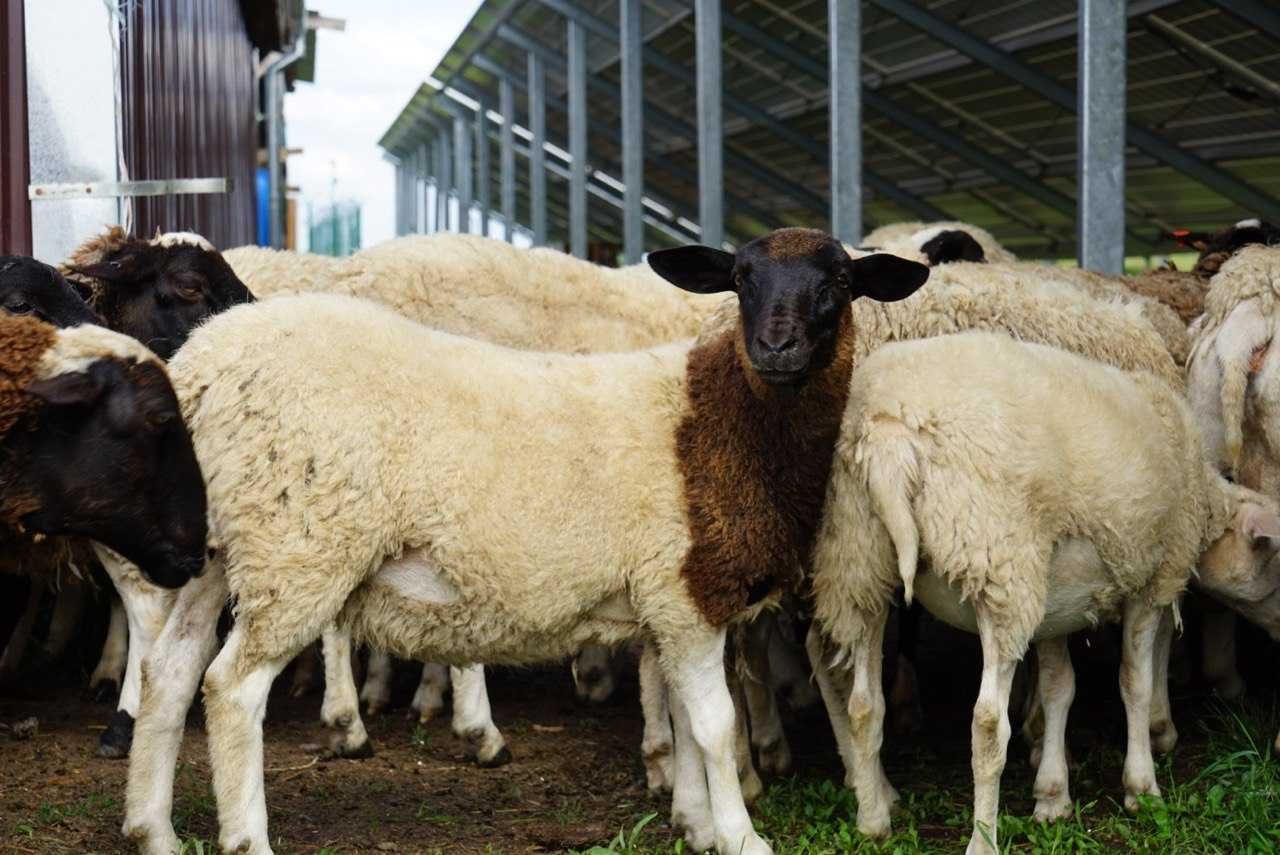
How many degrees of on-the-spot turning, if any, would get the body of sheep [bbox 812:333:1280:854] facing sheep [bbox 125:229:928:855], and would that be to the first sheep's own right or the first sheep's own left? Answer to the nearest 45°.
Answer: approximately 180°

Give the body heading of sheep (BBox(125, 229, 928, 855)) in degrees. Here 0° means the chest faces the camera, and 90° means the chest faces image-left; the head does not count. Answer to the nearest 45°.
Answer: approximately 270°

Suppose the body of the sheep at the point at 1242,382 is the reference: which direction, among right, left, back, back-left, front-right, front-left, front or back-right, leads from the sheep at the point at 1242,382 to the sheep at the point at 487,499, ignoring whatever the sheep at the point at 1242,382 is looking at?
back-left

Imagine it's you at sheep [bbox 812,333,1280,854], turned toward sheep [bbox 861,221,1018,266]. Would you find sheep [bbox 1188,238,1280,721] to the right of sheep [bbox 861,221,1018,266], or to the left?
right

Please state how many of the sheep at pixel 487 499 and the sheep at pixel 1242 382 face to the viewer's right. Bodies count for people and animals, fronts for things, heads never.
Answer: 1

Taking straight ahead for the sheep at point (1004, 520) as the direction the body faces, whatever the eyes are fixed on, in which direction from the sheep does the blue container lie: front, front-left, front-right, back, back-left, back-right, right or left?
left

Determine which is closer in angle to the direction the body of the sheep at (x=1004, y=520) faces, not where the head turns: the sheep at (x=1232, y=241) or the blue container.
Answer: the sheep

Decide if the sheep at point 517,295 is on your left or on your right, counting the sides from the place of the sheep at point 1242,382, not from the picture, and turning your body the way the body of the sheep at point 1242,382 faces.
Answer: on your left

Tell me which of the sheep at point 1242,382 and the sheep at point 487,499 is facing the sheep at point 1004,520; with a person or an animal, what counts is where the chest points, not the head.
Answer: the sheep at point 487,499

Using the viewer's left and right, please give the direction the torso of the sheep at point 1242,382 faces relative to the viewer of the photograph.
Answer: facing away from the viewer

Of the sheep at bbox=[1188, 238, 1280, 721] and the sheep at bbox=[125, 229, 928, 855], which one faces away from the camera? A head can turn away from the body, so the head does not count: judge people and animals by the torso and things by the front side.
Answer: the sheep at bbox=[1188, 238, 1280, 721]

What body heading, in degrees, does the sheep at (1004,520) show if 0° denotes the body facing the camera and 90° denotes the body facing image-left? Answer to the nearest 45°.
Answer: approximately 225°
